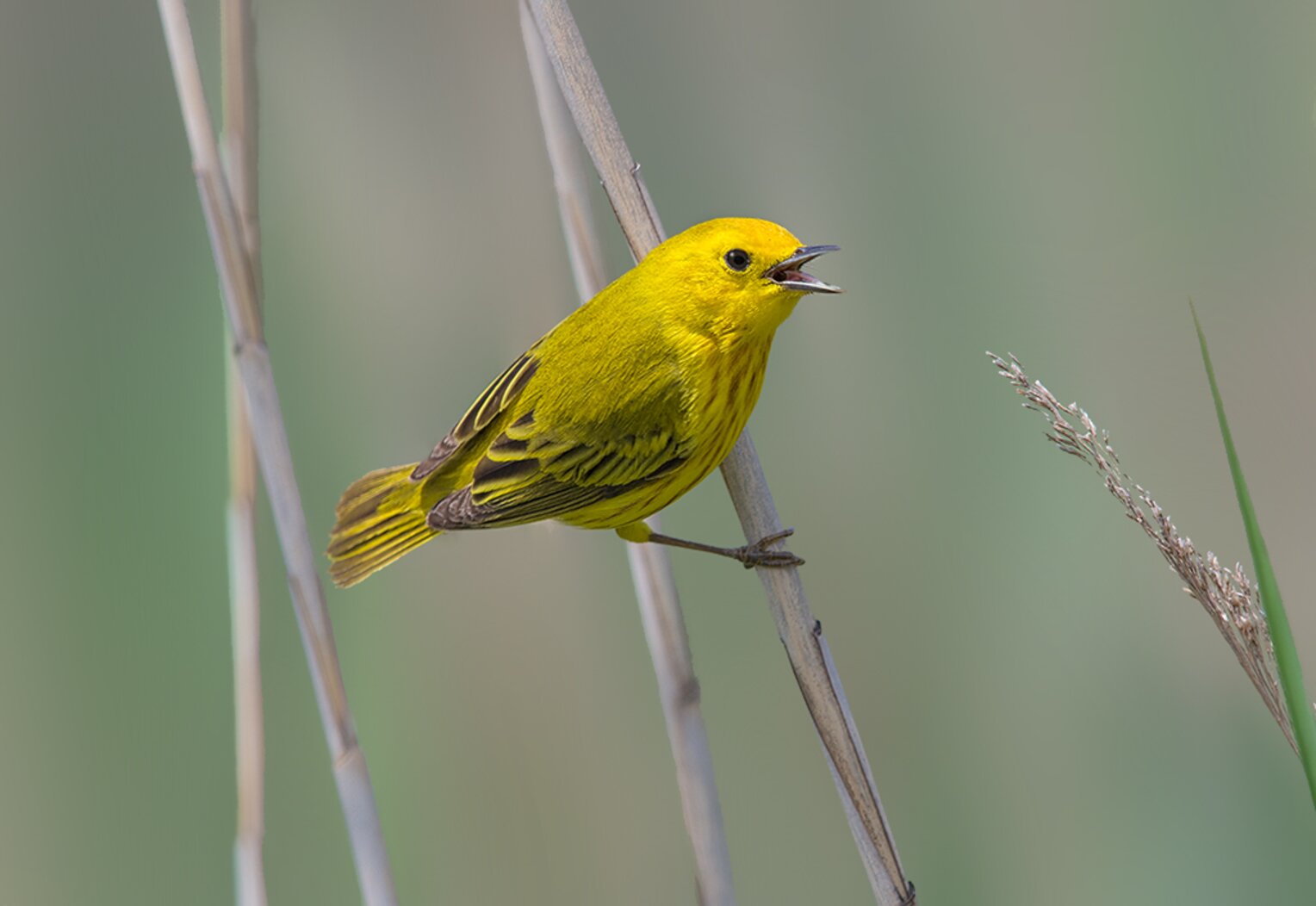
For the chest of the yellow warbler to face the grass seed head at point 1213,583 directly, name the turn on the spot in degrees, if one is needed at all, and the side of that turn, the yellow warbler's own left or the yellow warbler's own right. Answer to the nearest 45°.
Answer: approximately 45° to the yellow warbler's own right

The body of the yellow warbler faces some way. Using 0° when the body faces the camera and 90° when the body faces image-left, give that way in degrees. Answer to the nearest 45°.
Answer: approximately 270°

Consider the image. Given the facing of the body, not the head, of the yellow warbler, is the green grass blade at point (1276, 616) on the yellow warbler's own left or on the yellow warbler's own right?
on the yellow warbler's own right

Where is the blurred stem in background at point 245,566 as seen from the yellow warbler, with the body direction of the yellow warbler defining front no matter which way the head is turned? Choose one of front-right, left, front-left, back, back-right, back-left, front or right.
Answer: back
